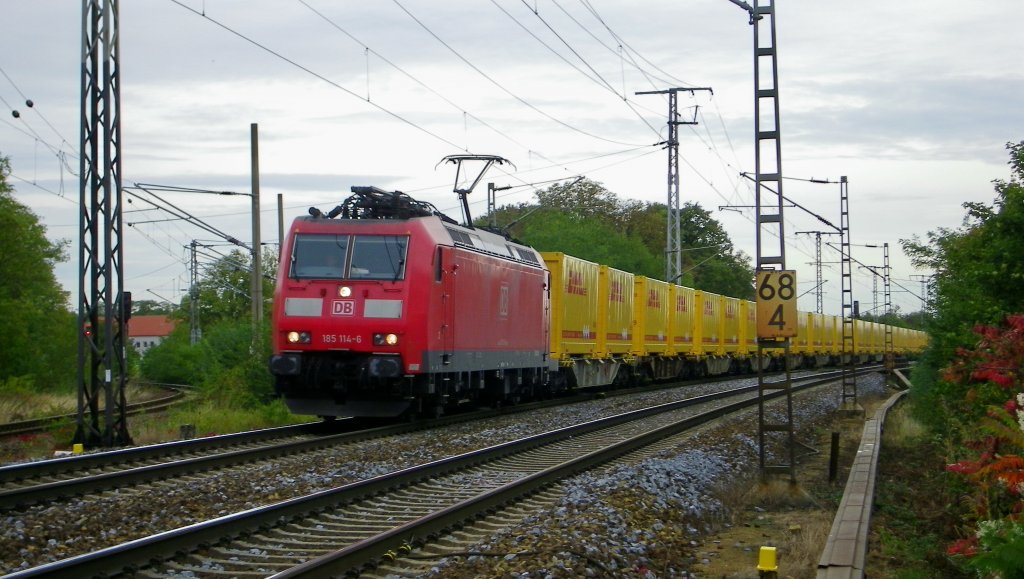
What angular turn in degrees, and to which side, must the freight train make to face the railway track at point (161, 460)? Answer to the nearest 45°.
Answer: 0° — it already faces it

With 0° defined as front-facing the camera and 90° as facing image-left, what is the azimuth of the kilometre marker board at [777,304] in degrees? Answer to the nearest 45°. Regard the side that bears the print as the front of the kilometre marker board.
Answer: approximately 0°

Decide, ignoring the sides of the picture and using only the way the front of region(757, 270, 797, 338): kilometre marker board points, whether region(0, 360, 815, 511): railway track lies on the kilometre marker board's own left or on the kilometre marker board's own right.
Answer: on the kilometre marker board's own right

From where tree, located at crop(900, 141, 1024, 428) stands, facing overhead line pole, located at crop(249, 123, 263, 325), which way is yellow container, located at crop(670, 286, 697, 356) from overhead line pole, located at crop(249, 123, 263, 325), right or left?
right

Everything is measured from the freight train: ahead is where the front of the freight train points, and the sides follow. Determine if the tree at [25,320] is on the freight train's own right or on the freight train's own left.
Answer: on the freight train's own right

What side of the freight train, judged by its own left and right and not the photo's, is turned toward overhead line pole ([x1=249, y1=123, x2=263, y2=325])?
right

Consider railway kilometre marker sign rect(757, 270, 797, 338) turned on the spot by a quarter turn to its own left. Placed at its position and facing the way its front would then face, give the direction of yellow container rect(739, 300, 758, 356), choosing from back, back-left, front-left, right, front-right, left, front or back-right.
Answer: left

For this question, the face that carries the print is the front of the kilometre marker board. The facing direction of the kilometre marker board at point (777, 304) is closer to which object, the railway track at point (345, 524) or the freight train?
the railway track

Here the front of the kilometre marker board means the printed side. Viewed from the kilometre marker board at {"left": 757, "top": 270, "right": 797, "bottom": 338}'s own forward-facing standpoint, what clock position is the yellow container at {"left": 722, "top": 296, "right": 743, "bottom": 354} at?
The yellow container is roughly at 6 o'clock from the kilometre marker board.

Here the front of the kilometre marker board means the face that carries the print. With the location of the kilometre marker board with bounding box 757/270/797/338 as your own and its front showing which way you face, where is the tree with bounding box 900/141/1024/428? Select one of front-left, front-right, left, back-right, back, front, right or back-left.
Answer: back-left
